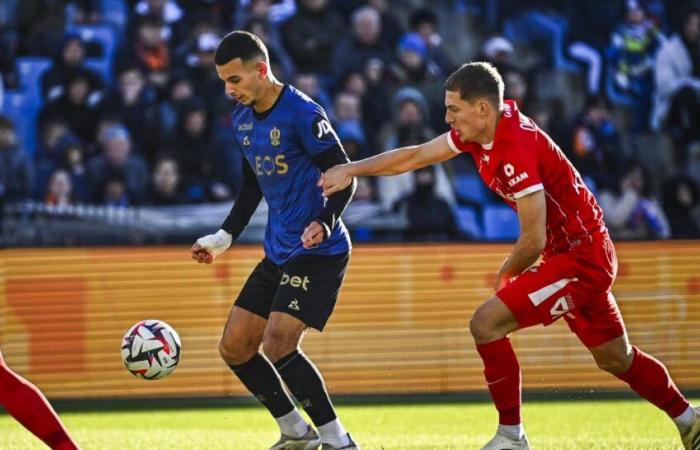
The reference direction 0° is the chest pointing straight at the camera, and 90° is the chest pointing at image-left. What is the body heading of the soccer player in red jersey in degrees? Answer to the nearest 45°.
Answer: approximately 90°

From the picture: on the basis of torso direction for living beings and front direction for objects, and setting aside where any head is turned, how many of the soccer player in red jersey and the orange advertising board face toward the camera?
1

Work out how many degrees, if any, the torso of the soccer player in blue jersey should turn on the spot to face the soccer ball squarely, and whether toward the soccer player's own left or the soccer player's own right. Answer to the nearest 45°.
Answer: approximately 45° to the soccer player's own right

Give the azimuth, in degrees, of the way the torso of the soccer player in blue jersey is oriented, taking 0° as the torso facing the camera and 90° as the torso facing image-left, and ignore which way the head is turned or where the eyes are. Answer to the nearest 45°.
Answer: approximately 45°

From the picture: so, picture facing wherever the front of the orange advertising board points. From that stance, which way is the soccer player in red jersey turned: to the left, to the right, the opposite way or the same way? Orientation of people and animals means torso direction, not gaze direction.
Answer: to the right

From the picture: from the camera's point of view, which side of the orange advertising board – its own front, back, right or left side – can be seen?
front

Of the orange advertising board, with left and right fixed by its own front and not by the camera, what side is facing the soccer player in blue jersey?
front

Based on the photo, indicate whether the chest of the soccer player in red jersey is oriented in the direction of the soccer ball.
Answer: yes

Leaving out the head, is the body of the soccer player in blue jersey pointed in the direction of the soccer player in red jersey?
no

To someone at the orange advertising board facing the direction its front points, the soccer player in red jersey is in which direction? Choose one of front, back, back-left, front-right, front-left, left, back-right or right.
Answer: front

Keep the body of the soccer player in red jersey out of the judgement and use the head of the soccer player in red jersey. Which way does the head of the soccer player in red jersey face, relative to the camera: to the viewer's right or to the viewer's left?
to the viewer's left

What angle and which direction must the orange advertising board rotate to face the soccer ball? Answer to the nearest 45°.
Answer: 0° — it already faces it
